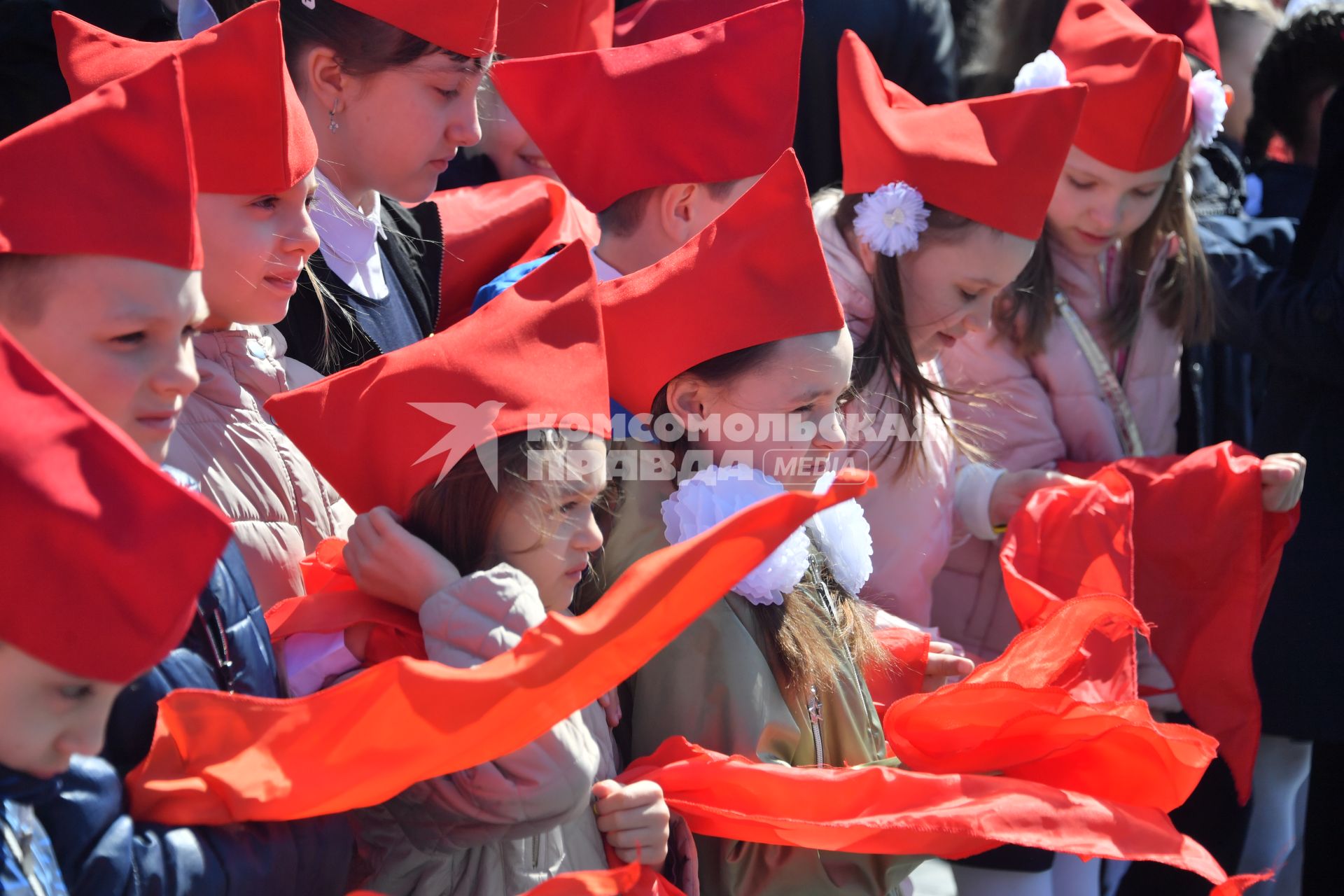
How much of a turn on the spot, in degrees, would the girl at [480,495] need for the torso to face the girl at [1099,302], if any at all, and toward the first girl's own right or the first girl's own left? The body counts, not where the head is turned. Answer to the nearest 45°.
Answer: approximately 45° to the first girl's own left

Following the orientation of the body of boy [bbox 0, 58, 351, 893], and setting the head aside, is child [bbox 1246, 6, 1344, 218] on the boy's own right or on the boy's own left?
on the boy's own left

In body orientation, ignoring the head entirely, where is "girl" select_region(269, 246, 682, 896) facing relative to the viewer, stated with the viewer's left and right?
facing to the right of the viewer

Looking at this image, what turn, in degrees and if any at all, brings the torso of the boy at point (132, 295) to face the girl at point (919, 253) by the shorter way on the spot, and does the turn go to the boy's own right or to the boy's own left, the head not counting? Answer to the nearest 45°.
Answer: approximately 90° to the boy's own left

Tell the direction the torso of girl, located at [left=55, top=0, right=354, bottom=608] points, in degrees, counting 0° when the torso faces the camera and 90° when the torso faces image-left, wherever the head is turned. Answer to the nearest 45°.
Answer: approximately 315°

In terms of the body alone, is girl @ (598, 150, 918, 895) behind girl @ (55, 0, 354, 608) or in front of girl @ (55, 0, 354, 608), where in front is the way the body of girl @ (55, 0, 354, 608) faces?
in front

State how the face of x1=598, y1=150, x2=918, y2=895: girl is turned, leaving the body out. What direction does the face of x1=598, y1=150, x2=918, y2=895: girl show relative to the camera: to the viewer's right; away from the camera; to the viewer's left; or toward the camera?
to the viewer's right
